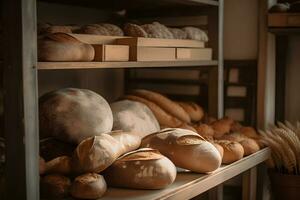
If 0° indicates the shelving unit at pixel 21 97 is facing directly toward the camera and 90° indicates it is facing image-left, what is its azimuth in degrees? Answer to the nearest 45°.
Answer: approximately 315°
